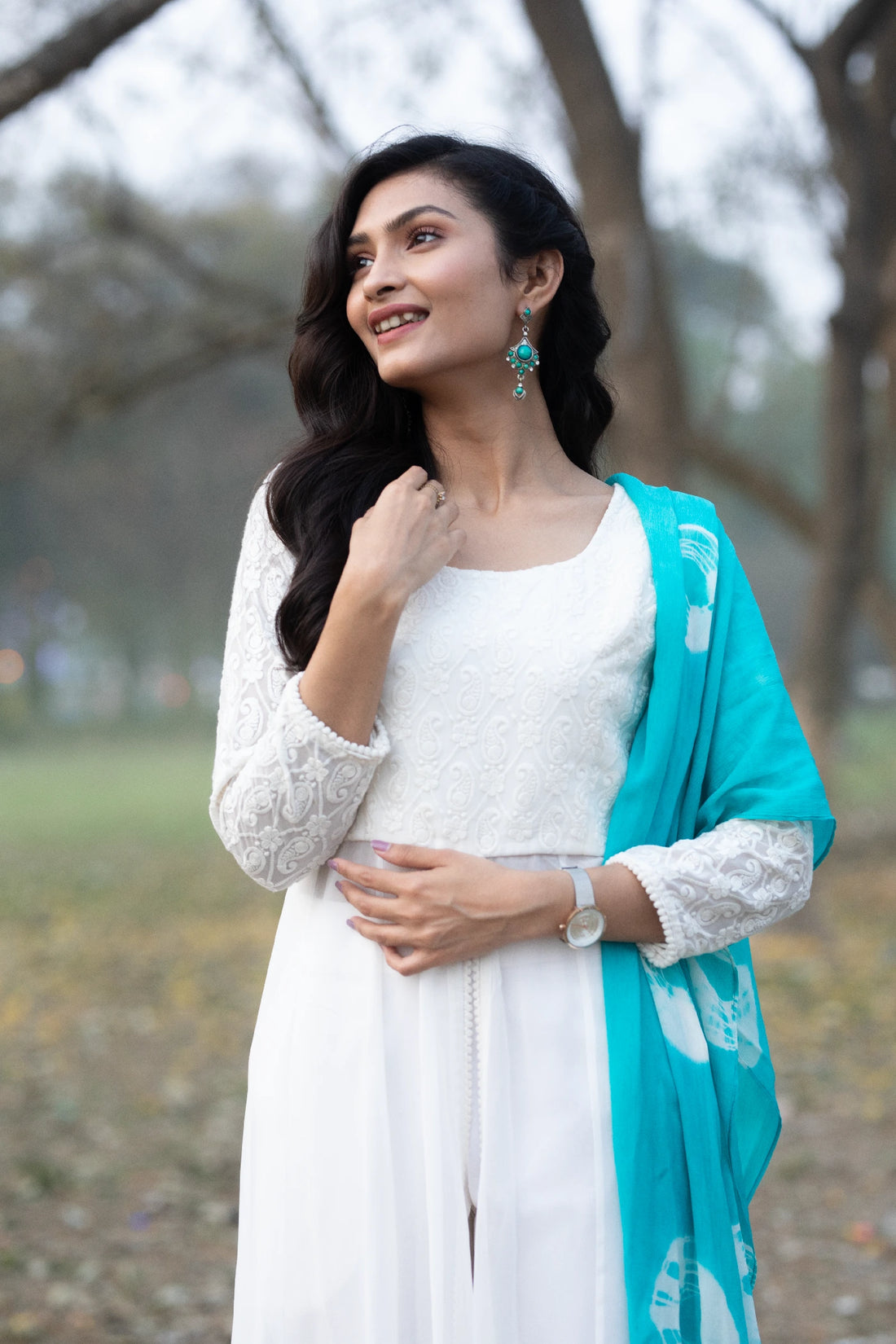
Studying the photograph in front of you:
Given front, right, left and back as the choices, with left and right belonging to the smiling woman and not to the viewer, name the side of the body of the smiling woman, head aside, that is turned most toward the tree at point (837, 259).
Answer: back

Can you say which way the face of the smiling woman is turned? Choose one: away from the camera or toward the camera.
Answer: toward the camera

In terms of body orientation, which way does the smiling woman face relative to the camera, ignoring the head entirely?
toward the camera
